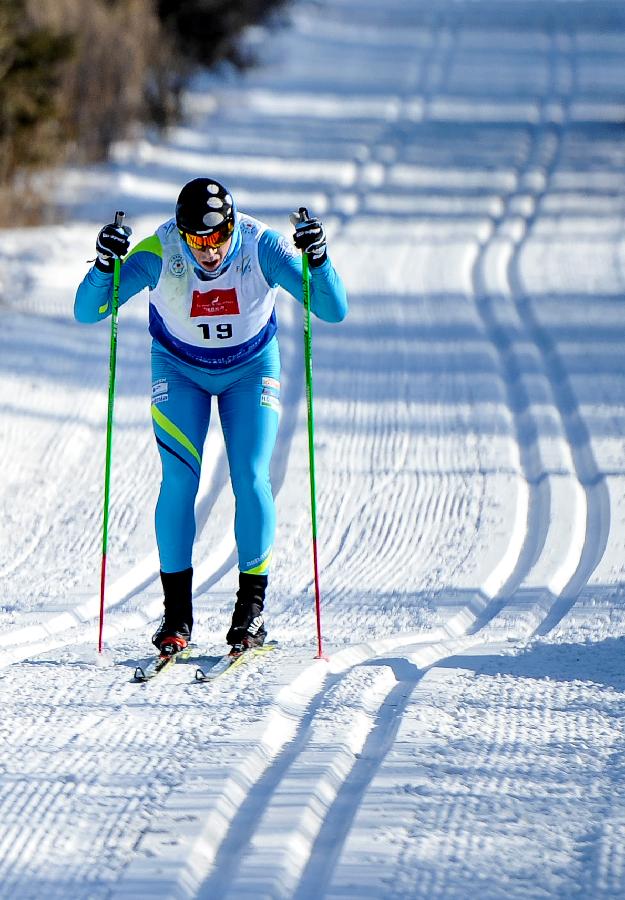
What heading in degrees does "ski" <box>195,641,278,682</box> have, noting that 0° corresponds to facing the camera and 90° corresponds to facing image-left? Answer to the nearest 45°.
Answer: approximately 45°

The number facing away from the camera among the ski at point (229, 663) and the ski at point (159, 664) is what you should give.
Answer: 0

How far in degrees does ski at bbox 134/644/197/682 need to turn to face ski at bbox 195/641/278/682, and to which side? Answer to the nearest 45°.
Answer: approximately 135° to its left

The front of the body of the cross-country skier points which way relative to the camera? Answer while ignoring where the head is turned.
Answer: toward the camera

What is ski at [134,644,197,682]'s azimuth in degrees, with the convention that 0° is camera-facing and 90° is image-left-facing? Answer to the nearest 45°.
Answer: approximately 45°
